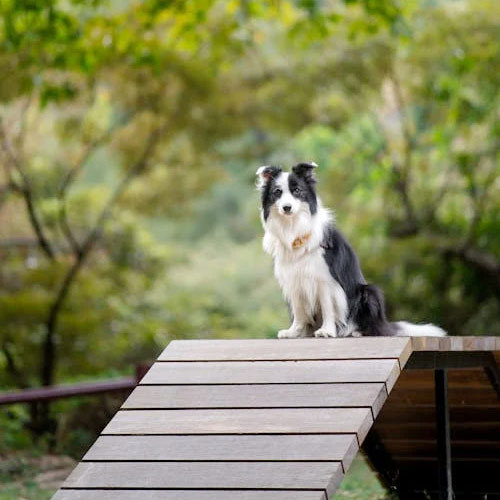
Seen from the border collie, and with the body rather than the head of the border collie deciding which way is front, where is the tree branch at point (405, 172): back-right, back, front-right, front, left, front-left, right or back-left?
back-right

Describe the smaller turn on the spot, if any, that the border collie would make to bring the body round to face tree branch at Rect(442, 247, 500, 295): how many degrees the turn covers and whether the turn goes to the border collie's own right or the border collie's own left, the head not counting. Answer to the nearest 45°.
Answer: approximately 135° to the border collie's own right

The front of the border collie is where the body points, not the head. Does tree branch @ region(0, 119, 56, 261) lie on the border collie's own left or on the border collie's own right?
on the border collie's own right

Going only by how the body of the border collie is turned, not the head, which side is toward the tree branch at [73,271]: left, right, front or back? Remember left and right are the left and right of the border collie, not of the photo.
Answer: right

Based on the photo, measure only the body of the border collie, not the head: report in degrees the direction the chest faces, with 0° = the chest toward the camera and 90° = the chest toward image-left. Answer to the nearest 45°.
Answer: approximately 45°
